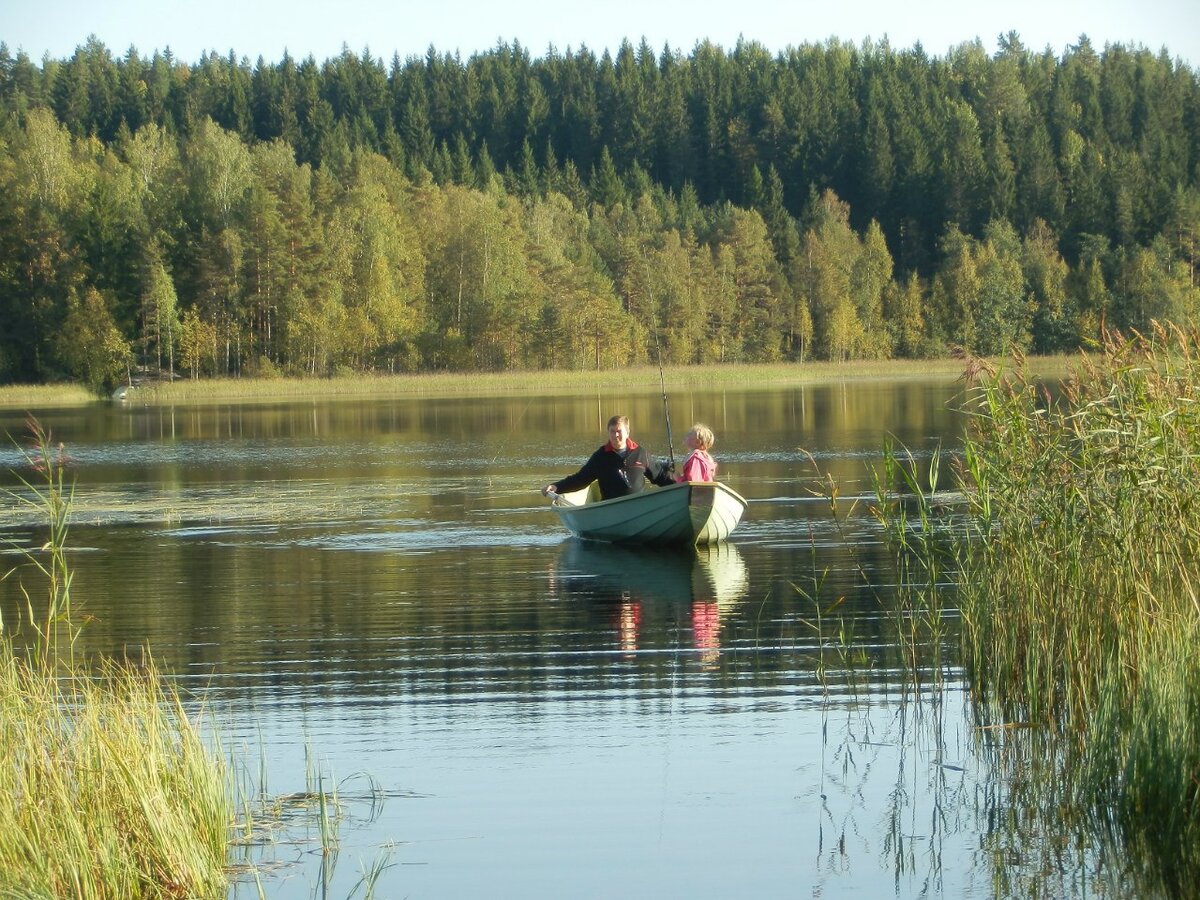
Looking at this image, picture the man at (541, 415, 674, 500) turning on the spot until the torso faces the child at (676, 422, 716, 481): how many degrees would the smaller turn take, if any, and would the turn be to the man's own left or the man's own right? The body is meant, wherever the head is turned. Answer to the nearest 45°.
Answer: approximately 45° to the man's own left
